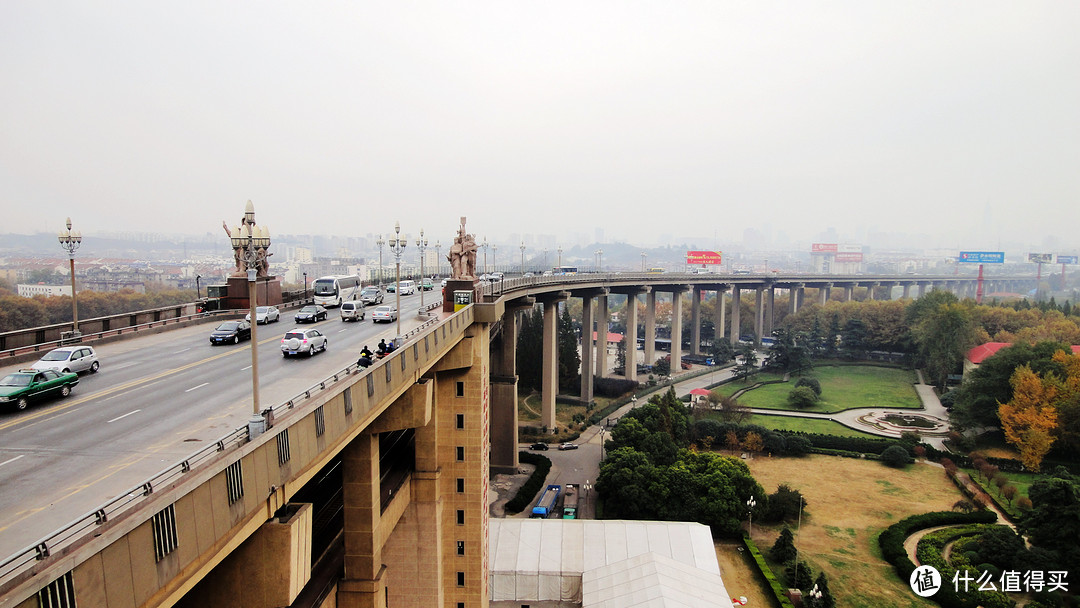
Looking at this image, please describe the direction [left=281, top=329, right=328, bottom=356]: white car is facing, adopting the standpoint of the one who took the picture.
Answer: facing away from the viewer and to the right of the viewer

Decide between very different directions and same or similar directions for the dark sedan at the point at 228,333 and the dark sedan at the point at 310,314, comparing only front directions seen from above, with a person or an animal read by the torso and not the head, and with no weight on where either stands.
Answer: same or similar directions

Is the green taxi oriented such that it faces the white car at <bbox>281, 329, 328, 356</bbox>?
no

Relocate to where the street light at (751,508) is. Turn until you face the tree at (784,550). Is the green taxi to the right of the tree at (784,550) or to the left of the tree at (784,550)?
right

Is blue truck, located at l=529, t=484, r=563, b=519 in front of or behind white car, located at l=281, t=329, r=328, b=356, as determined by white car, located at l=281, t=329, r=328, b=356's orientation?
in front

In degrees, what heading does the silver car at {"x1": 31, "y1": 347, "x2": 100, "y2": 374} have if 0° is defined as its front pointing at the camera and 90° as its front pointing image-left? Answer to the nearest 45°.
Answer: approximately 45°

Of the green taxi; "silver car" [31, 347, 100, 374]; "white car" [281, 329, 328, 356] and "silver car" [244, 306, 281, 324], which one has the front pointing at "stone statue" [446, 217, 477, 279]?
"white car" [281, 329, 328, 356]

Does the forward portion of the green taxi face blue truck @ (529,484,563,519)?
no

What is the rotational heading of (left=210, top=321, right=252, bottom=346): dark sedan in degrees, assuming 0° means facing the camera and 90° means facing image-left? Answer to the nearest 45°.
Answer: approximately 45°

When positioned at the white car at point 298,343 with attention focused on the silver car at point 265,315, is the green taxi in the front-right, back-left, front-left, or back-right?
back-left

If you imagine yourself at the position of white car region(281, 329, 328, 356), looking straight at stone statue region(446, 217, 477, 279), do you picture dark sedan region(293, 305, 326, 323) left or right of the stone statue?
left

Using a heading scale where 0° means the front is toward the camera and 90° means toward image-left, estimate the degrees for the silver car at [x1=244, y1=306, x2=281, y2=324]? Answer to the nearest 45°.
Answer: approximately 45°

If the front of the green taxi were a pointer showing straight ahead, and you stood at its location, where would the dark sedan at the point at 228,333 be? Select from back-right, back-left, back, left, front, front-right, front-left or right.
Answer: back

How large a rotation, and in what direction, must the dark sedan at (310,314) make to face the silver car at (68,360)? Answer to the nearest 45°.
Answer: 0° — it already faces it

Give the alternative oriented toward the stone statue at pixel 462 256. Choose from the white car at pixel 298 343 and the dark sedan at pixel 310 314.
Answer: the white car

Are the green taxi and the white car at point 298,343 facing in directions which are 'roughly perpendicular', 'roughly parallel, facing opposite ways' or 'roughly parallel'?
roughly parallel, facing opposite ways

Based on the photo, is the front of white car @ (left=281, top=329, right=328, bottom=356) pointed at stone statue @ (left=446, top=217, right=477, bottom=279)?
yes

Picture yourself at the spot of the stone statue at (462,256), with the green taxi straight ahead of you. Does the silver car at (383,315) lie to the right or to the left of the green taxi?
right

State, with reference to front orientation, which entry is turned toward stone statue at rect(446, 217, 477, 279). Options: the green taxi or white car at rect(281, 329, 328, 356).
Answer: the white car

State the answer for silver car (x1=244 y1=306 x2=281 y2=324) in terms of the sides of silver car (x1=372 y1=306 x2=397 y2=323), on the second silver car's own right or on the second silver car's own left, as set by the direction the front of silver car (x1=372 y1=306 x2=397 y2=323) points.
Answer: on the second silver car's own left

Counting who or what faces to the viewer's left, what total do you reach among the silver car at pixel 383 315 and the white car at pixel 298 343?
0
